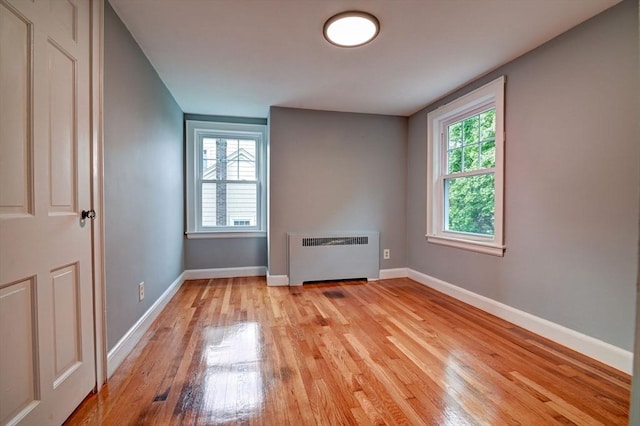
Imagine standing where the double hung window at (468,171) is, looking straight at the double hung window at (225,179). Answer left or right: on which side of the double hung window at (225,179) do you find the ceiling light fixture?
left

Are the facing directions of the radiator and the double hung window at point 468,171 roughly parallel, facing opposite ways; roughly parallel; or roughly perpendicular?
roughly perpendicular

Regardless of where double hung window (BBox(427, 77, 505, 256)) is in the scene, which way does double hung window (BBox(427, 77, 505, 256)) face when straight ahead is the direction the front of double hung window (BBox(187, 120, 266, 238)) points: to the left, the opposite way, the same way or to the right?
to the right

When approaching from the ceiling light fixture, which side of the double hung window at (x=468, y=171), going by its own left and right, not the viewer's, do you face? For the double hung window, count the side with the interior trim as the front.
front

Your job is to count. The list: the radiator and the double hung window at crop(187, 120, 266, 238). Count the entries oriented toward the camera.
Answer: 2

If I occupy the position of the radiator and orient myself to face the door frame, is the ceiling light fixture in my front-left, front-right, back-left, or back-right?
front-left

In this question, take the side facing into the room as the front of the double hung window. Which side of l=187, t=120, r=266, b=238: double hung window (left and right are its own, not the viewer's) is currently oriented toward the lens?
front

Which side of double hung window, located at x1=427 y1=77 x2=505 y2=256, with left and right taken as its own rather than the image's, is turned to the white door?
front

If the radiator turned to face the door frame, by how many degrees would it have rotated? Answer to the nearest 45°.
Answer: approximately 45° to its right

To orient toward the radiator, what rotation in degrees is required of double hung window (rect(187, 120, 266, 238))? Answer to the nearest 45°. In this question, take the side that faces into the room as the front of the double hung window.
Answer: approximately 45° to its left

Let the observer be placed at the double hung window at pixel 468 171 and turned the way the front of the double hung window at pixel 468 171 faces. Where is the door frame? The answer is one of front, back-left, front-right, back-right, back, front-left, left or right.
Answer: front

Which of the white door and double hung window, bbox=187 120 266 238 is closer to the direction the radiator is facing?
the white door

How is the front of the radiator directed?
toward the camera

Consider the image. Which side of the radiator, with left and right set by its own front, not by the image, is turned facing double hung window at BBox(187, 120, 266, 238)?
right

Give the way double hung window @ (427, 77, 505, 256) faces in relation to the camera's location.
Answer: facing the viewer and to the left of the viewer

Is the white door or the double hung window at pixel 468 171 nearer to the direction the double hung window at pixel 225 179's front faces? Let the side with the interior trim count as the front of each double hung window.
the white door

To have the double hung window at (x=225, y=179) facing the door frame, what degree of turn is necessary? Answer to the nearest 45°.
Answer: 0° — it already faces it
